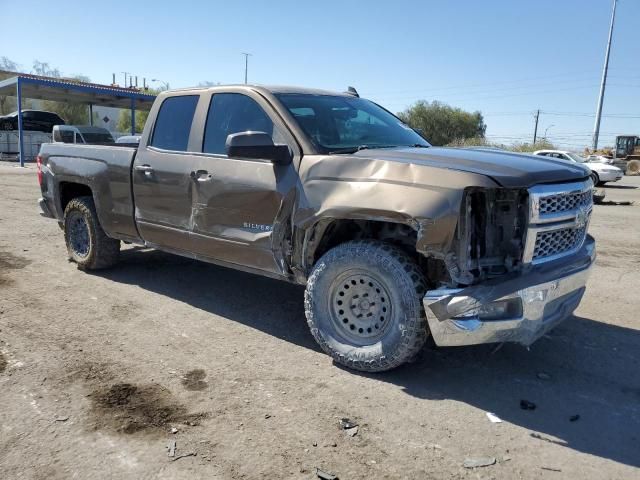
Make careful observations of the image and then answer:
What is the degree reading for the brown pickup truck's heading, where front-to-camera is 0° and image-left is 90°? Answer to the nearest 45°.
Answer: approximately 315°

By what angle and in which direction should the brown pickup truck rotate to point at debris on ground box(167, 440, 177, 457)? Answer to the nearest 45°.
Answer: approximately 90° to its right

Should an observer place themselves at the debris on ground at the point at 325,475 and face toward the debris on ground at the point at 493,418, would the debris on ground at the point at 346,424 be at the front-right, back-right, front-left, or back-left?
front-left

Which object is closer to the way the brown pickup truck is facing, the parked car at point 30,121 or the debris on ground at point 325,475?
the debris on ground

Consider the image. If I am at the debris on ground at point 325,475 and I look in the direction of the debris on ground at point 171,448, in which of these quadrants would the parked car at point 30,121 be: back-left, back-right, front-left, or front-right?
front-right

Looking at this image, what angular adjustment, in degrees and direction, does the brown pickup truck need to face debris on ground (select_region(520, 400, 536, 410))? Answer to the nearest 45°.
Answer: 0° — it already faces it

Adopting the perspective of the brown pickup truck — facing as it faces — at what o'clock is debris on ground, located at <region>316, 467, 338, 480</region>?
The debris on ground is roughly at 2 o'clock from the brown pickup truck.

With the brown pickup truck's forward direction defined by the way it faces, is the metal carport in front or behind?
behind

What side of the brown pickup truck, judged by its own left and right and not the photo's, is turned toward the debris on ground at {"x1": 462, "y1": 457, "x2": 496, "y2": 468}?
front
